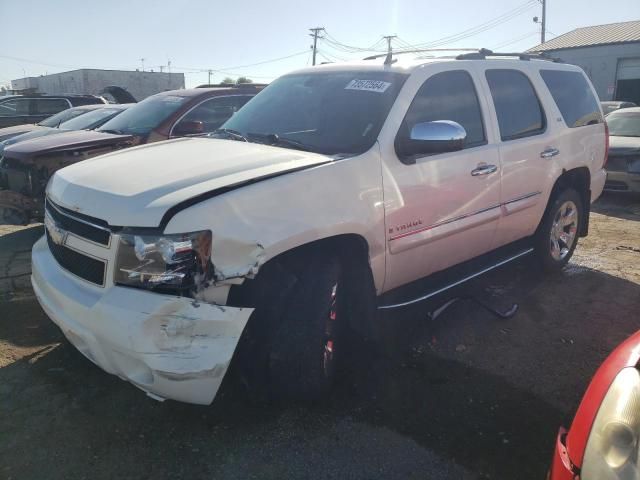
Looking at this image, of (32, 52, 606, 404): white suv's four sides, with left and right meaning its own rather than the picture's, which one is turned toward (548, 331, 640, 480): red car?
left

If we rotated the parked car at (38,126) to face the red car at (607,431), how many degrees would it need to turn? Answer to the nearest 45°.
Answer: approximately 45° to its left

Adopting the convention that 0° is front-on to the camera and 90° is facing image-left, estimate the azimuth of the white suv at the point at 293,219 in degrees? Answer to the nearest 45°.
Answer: approximately 45°

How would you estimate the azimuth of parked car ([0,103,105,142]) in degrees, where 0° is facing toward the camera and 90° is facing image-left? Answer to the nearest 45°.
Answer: approximately 45°

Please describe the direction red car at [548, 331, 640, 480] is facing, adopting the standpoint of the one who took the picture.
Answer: facing the viewer and to the left of the viewer

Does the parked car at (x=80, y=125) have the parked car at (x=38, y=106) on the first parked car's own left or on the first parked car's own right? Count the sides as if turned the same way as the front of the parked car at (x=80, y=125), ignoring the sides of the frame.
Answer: on the first parked car's own right

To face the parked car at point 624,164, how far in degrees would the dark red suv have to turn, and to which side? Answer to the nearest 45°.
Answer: approximately 135° to its left

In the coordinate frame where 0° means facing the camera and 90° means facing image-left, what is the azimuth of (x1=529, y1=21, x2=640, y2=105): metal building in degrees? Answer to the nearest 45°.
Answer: approximately 45°

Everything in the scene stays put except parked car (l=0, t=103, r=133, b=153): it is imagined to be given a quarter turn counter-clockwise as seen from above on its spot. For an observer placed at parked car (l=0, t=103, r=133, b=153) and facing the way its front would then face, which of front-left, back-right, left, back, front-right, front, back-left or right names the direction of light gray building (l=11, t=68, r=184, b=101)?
back-left

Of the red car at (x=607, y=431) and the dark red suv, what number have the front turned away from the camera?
0

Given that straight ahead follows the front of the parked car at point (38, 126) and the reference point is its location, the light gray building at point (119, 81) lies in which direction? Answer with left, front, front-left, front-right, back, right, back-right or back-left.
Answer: back-right

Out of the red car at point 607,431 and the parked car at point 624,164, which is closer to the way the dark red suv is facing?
the red car
